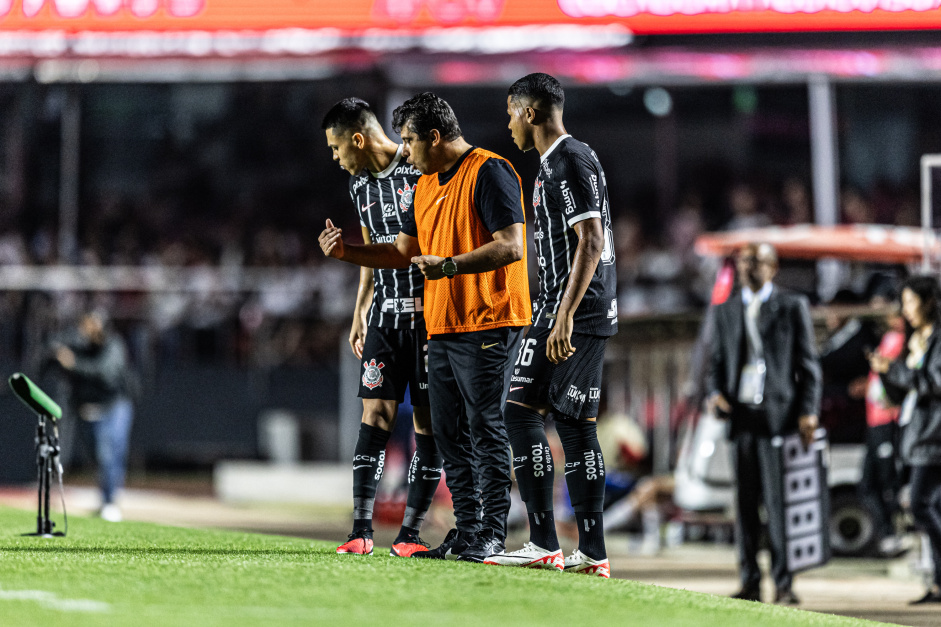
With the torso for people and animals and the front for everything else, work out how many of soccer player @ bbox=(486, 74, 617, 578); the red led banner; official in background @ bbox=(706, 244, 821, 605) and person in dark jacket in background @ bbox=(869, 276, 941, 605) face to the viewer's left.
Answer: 2

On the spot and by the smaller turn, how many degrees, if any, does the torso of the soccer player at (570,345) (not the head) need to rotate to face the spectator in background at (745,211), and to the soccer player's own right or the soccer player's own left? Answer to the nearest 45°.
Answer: approximately 90° to the soccer player's own right

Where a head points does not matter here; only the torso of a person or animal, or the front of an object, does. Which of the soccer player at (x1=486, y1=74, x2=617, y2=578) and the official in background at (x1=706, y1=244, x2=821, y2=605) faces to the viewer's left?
the soccer player

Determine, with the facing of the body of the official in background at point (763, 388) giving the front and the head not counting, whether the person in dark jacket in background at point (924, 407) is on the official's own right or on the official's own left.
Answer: on the official's own left

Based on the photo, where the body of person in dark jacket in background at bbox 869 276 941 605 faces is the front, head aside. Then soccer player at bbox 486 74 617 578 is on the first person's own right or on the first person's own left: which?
on the first person's own left

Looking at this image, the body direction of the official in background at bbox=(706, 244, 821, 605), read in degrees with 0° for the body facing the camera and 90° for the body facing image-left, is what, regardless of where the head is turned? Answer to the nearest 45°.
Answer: approximately 0°

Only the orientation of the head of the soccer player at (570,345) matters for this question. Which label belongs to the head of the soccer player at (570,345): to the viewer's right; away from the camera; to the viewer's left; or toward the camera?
to the viewer's left

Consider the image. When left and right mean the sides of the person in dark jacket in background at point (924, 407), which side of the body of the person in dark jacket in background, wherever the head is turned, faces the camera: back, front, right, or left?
left

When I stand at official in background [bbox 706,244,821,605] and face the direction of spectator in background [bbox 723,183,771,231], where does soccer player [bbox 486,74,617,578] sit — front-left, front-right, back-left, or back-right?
back-left

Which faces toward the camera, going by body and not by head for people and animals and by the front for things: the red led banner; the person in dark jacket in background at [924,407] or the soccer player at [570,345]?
the red led banner

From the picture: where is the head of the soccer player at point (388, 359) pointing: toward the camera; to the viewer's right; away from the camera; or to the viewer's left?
to the viewer's left
